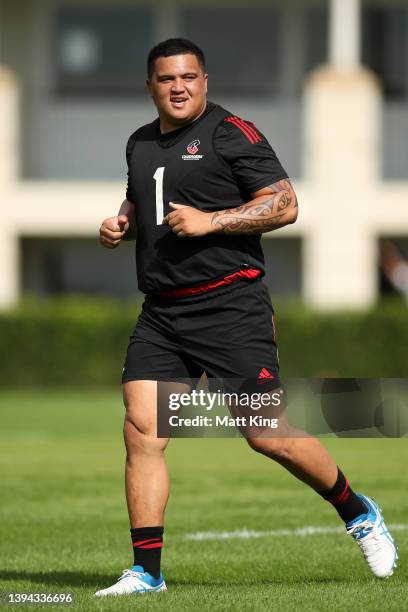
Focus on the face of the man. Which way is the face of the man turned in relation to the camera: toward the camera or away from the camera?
toward the camera

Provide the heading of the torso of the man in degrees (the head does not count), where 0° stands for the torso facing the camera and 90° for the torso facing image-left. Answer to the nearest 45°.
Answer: approximately 45°
